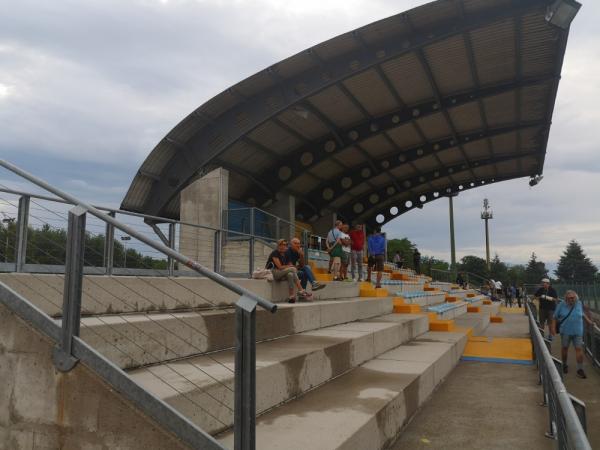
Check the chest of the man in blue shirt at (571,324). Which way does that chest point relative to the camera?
toward the camera

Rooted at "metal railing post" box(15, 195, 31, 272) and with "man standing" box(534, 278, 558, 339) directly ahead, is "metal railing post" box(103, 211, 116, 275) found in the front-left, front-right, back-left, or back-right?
front-left

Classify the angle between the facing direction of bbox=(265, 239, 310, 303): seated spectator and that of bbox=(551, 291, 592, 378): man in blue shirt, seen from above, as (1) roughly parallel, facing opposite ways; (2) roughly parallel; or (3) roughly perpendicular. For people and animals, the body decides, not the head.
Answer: roughly perpendicular

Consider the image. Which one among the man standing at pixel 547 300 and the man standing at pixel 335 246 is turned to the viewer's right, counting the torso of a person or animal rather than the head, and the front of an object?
the man standing at pixel 335 246

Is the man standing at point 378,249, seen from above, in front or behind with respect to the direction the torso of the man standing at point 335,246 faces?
in front

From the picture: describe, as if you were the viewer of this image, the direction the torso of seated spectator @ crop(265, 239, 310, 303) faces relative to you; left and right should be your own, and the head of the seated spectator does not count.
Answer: facing the viewer and to the right of the viewer

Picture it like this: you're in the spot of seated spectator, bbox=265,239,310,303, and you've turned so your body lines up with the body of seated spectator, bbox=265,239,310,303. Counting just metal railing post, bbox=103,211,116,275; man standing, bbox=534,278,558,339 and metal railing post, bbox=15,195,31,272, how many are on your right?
2

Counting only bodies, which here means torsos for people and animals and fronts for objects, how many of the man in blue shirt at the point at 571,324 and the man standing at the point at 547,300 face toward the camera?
2

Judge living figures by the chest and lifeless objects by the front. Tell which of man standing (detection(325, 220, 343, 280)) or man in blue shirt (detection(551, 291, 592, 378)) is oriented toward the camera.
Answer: the man in blue shirt

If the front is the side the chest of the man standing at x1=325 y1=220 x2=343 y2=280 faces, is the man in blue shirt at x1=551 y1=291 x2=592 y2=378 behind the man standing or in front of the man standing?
in front

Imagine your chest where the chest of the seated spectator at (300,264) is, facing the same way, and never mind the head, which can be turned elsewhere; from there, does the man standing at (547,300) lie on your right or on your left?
on your left

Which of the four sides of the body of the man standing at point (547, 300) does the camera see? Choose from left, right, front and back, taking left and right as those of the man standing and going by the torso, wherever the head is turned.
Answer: front

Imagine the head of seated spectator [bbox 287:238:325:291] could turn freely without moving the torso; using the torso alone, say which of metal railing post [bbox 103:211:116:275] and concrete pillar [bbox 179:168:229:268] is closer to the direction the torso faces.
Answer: the metal railing post

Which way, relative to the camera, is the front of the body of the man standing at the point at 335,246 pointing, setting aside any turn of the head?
to the viewer's right

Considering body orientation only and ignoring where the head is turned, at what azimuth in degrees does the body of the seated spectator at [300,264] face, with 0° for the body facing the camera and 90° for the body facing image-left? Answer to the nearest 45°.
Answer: approximately 315°
